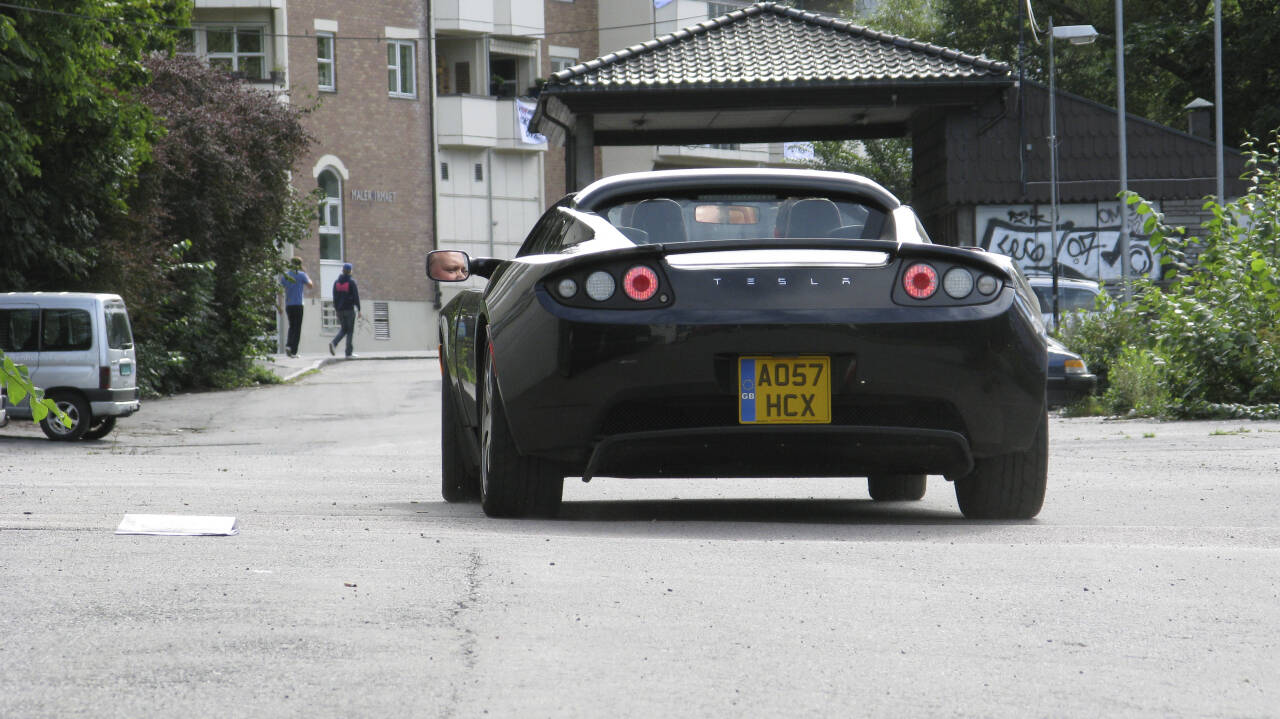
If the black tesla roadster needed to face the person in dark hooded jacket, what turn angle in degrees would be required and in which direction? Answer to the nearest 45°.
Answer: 0° — it already faces them

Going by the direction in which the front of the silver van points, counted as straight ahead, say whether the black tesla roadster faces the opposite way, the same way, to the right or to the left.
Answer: to the right

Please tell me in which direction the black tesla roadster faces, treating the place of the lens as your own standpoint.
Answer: facing away from the viewer

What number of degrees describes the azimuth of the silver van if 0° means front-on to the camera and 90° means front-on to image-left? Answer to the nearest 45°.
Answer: approximately 90°

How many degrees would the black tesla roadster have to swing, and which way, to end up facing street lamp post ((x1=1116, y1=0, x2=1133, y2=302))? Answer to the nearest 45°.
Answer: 0° — it already faces it

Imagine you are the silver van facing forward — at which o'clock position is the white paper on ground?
The white paper on ground is roughly at 9 o'clock from the silver van.

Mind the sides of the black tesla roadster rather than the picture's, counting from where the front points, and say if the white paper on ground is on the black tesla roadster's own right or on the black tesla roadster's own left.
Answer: on the black tesla roadster's own left

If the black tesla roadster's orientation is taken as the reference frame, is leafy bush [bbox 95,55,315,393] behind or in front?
in front

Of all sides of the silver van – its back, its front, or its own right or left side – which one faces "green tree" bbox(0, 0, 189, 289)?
right

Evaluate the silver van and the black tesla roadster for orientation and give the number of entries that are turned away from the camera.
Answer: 1

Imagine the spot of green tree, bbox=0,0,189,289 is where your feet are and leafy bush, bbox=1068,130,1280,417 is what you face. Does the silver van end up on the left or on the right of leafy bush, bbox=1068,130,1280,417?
right

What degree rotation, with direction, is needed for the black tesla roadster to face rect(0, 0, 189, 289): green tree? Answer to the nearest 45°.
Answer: approximately 45° to its left

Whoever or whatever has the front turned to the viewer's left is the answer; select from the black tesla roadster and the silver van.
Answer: the silver van
